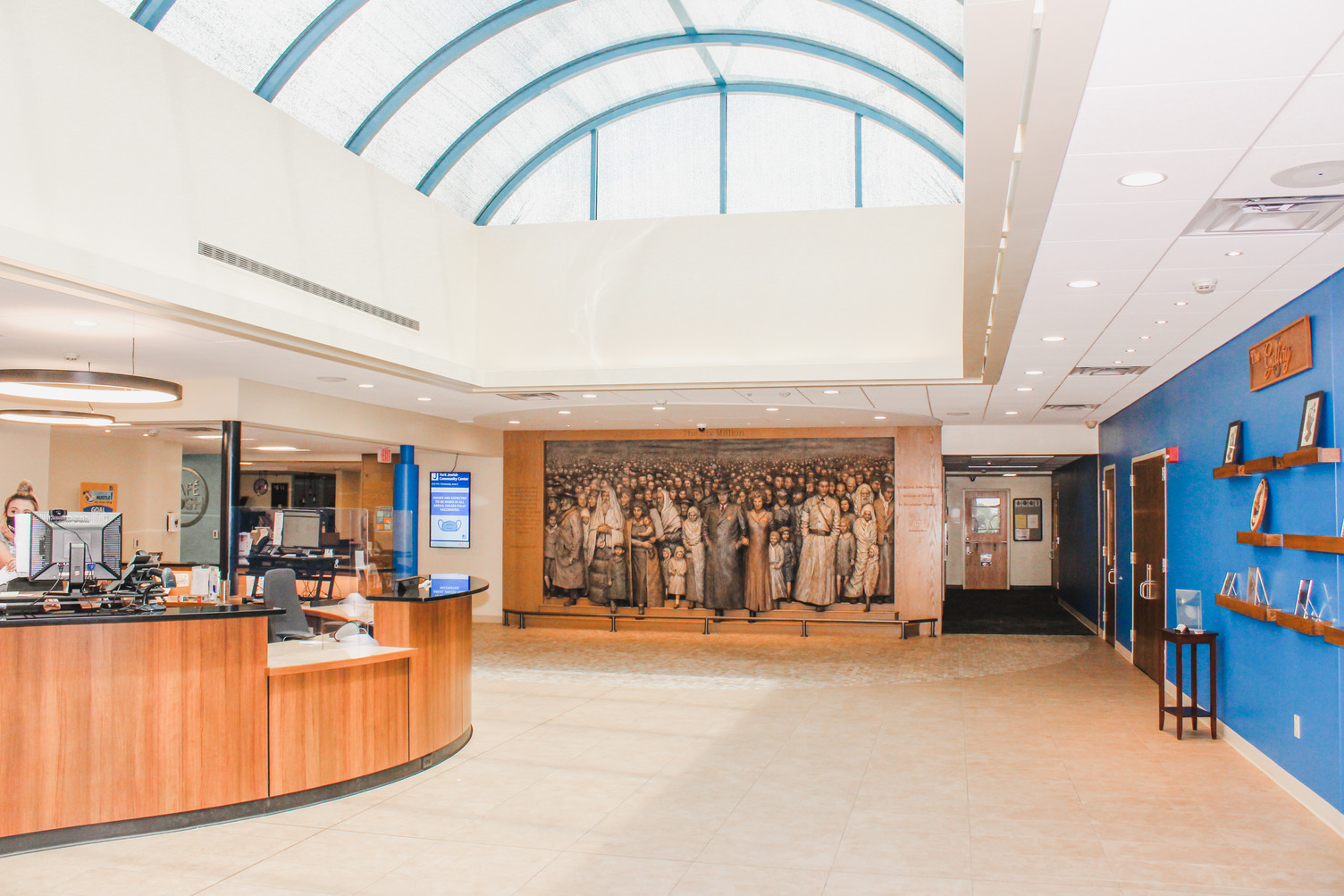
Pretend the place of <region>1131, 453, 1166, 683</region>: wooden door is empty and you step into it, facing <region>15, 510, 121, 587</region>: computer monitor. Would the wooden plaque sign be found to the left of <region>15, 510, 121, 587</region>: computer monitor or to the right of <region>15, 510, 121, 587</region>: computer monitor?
left

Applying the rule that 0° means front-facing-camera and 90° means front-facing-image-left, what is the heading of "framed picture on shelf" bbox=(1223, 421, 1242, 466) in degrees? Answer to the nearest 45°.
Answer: approximately 45°

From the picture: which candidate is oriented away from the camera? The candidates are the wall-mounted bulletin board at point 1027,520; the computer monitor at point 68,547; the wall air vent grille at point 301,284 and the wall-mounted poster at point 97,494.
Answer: the computer monitor

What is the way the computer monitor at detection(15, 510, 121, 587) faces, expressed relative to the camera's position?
facing away from the viewer

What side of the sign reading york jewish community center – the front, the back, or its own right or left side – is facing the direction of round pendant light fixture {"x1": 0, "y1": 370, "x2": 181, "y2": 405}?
front

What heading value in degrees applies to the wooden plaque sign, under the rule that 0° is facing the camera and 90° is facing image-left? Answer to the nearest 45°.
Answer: approximately 45°

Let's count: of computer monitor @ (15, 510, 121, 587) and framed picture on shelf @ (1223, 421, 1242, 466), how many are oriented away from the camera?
1

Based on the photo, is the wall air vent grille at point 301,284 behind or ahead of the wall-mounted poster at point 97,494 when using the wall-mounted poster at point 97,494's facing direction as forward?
ahead

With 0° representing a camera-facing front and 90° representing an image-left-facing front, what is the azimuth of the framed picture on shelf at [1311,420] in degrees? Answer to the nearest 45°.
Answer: approximately 45°
